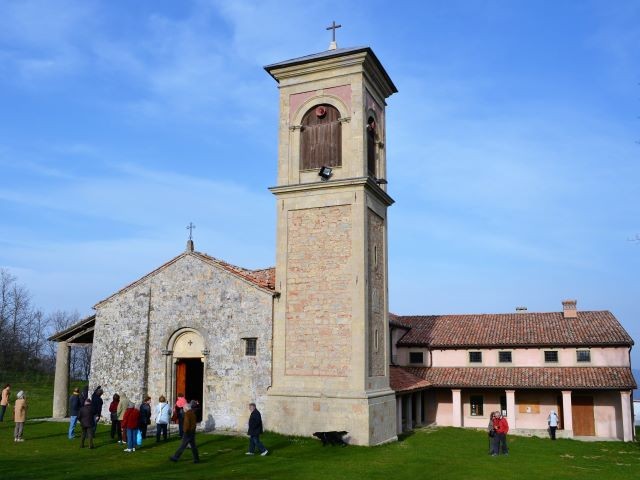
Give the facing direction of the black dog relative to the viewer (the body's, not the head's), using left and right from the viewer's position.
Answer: facing to the left of the viewer

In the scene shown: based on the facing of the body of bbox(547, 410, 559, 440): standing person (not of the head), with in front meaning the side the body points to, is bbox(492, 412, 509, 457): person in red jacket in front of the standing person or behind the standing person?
in front

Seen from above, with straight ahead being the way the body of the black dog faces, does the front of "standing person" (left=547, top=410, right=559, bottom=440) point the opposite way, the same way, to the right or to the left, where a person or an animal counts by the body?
to the left

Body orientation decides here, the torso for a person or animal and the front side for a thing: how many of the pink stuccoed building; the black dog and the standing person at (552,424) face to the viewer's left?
1

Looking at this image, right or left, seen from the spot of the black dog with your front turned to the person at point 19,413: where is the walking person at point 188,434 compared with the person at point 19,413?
left

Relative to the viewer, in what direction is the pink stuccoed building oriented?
toward the camera

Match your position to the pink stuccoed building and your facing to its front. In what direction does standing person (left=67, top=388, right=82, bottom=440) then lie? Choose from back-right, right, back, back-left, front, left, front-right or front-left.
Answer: front-right

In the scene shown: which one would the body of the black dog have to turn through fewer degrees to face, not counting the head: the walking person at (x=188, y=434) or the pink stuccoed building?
the walking person

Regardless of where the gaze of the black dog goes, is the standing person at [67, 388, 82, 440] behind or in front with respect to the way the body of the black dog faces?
in front

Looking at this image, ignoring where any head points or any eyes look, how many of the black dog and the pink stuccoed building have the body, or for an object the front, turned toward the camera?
1

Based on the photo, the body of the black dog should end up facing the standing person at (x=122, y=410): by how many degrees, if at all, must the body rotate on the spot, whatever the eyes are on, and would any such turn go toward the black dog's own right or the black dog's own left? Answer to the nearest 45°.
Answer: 0° — it already faces them

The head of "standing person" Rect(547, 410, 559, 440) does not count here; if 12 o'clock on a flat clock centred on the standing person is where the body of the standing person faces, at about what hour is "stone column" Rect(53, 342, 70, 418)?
The stone column is roughly at 2 o'clock from the standing person.

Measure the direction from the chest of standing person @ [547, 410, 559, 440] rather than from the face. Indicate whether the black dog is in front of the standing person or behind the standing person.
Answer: in front

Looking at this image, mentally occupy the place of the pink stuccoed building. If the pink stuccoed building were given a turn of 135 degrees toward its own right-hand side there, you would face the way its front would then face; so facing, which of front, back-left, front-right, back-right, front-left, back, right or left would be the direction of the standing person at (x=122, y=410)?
left
